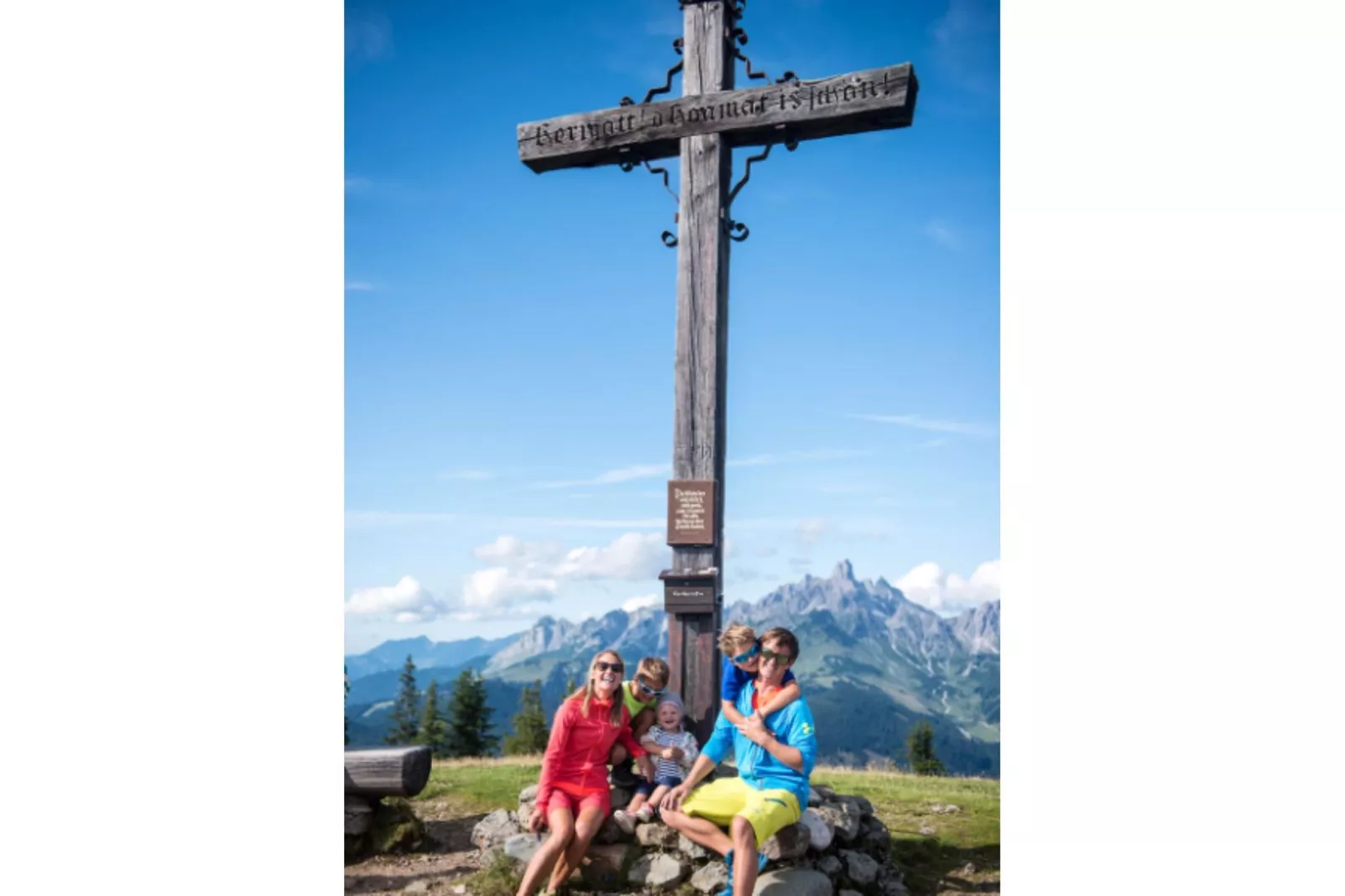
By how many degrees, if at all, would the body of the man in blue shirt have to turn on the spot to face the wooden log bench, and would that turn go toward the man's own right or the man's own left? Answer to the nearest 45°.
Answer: approximately 90° to the man's own right

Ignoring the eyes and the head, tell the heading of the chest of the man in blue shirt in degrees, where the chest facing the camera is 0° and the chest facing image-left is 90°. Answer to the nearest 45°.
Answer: approximately 45°

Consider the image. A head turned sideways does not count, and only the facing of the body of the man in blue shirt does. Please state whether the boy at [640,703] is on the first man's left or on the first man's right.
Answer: on the first man's right

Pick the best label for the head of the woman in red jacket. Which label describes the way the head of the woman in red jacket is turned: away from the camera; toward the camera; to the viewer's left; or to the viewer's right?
toward the camera

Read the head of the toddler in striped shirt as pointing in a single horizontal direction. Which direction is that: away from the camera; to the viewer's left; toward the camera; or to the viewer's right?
toward the camera

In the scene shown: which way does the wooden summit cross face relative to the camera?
toward the camera

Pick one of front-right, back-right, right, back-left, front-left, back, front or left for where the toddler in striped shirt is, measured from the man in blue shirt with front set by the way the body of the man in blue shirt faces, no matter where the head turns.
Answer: right

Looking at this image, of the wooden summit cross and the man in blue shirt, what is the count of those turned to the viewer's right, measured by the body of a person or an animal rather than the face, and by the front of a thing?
0
